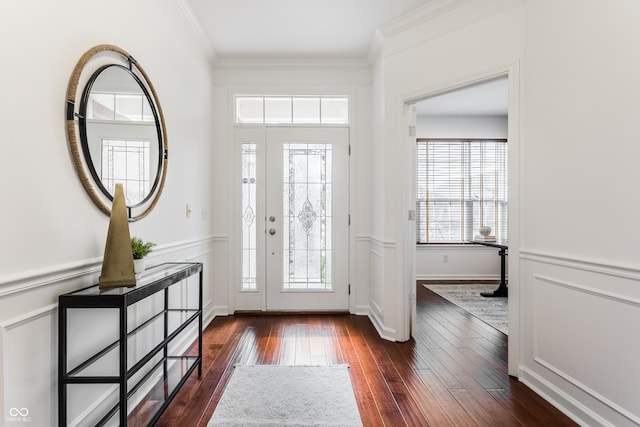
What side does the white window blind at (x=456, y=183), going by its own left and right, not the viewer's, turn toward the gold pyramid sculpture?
front

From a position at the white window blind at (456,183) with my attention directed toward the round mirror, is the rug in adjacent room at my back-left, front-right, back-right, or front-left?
front-left

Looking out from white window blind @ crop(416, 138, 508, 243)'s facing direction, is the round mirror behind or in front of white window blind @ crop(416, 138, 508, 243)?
in front

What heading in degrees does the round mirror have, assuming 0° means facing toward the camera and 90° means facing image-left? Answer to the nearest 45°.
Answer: approximately 315°

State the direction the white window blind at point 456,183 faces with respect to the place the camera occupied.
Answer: facing the viewer

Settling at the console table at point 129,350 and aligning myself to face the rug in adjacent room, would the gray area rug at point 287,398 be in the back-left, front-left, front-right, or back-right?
front-right

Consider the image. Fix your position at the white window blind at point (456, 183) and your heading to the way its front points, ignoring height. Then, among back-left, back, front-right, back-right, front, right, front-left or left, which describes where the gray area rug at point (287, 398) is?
front

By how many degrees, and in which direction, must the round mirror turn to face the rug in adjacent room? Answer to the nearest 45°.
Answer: approximately 45° to its left

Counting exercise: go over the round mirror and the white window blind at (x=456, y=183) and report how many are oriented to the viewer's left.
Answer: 0

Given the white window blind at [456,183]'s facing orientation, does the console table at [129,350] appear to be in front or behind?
in front

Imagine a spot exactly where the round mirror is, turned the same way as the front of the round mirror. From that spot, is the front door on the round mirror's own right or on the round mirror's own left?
on the round mirror's own left

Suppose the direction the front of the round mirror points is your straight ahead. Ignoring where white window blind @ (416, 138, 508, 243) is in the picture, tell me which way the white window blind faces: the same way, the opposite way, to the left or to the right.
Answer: to the right

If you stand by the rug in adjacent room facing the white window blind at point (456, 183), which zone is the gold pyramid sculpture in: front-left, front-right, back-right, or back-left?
back-left
